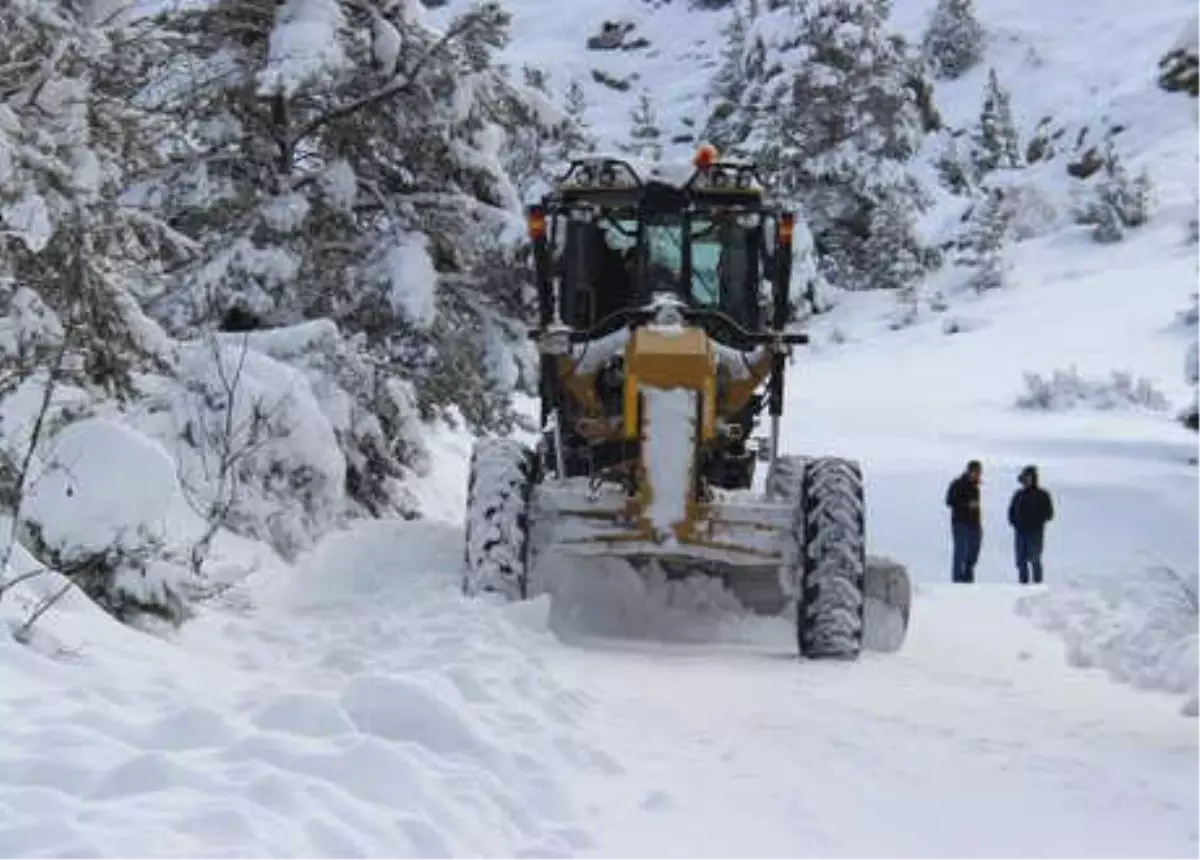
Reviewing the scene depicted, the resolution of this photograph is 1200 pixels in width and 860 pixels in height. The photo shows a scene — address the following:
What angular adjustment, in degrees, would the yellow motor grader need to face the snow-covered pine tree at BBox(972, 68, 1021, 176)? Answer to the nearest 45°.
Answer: approximately 180°

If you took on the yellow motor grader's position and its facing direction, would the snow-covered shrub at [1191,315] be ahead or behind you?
behind

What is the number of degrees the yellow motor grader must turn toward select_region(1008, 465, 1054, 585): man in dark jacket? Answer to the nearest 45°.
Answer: approximately 135° to its left

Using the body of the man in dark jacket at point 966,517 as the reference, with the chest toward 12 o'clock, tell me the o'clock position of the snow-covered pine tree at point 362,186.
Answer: The snow-covered pine tree is roughly at 3 o'clock from the man in dark jacket.

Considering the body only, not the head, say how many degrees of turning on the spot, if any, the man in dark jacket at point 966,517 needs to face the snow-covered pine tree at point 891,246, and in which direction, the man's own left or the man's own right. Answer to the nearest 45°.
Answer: approximately 135° to the man's own left

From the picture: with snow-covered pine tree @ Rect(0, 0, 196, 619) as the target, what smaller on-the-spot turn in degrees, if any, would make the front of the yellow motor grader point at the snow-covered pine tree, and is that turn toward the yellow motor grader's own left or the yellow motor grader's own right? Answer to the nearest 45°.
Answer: approximately 45° to the yellow motor grader's own right

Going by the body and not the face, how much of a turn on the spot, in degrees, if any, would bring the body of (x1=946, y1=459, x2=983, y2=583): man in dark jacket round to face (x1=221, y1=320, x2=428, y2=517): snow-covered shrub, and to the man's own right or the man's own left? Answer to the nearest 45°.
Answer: approximately 90° to the man's own right

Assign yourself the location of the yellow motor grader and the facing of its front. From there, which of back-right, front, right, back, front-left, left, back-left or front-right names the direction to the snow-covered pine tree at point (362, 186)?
back-right

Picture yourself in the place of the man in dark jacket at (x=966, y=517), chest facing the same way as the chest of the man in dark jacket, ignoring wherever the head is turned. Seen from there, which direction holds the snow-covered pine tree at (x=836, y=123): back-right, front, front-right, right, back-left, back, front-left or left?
back-left

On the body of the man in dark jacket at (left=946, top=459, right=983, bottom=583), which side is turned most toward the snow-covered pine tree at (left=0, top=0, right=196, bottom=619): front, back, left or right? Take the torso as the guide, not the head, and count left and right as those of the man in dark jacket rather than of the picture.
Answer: right

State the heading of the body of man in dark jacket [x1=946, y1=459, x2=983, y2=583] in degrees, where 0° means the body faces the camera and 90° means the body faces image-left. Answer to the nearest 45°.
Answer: approximately 315°

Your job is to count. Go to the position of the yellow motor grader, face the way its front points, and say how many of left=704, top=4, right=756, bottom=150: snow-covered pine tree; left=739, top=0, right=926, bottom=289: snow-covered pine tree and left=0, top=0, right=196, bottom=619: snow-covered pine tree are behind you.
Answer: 2

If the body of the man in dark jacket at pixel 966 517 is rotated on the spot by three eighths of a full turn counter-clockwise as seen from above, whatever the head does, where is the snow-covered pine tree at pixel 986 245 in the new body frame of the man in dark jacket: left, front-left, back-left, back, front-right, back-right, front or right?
front

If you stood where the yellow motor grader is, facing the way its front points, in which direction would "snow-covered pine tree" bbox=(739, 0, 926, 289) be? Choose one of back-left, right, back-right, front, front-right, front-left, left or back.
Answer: back
